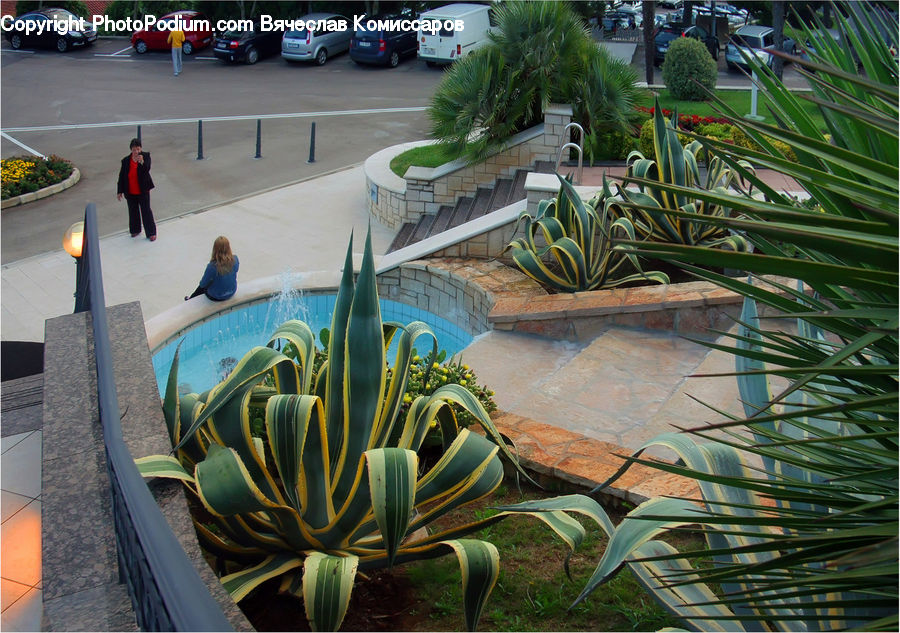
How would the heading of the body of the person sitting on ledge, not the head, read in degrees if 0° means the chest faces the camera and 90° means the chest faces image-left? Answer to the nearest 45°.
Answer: approximately 135°

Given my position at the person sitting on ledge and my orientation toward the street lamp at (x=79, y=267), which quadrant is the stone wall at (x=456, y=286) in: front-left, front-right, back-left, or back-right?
back-left

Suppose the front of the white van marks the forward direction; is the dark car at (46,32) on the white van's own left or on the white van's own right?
on the white van's own left

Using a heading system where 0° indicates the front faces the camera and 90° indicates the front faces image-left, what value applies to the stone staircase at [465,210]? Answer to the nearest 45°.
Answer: approximately 90°

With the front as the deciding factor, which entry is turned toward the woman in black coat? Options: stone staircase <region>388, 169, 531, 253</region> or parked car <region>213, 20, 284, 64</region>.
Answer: the stone staircase

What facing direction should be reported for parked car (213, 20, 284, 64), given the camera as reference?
facing away from the viewer and to the right of the viewer

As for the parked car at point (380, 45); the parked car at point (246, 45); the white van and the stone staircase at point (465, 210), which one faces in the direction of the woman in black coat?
the stone staircase

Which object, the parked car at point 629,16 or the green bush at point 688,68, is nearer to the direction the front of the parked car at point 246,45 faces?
the parked car

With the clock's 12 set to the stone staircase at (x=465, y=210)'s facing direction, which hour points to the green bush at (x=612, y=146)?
The green bush is roughly at 5 o'clock from the stone staircase.
